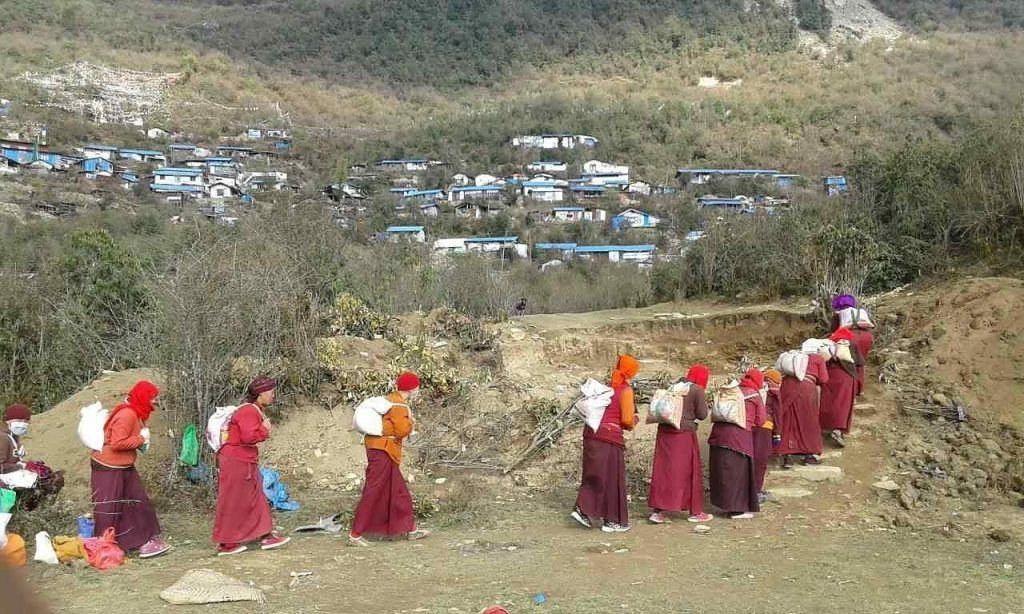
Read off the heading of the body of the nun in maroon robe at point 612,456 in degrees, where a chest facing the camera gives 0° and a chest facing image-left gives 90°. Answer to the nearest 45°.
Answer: approximately 270°

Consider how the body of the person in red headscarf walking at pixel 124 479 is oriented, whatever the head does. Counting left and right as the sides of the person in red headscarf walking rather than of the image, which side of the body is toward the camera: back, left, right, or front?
right

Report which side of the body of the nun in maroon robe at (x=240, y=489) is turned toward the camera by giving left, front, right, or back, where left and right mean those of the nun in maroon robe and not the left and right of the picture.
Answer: right

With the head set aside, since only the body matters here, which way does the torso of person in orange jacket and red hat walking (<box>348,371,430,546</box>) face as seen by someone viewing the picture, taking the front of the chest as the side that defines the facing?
to the viewer's right

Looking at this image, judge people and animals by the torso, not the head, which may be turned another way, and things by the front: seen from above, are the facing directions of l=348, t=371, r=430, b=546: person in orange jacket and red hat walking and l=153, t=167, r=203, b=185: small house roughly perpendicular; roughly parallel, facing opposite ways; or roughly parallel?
roughly perpendicular

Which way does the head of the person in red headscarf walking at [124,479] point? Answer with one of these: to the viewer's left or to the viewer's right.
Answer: to the viewer's right

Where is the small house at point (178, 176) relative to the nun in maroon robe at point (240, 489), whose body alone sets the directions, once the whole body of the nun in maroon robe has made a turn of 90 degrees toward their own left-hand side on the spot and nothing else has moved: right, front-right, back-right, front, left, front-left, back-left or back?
front

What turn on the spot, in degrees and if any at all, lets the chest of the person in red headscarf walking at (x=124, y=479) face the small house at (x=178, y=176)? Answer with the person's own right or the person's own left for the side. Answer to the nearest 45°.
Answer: approximately 90° to the person's own left

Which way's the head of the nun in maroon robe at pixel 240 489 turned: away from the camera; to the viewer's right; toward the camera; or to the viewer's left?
to the viewer's right

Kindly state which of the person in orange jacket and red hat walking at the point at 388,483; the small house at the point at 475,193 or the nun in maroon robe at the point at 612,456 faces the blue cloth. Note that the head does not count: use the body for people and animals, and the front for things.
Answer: the small house

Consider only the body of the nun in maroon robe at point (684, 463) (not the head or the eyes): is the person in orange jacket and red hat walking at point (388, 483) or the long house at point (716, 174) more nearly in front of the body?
the long house

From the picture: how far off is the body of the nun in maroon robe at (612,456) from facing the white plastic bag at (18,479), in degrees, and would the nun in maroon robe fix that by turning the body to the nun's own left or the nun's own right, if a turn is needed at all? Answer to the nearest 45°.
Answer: approximately 180°
